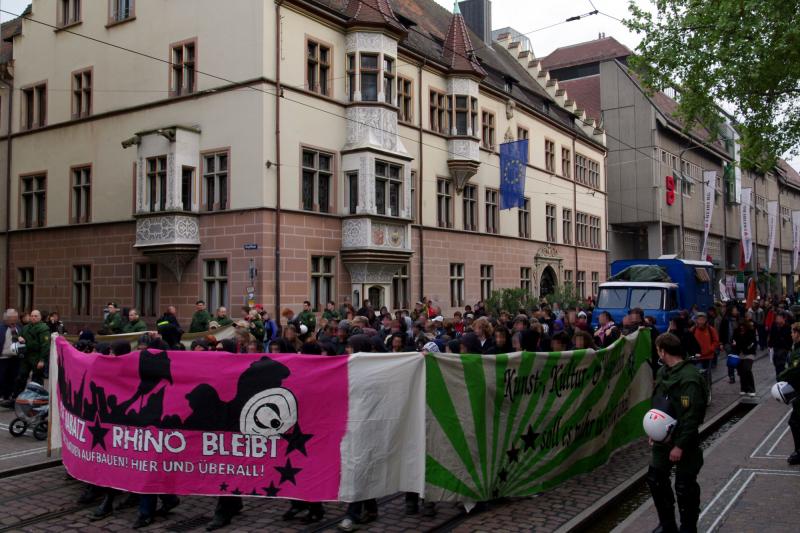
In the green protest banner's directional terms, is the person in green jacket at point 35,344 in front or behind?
behind

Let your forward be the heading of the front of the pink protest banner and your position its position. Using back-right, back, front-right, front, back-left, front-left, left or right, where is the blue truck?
back-left

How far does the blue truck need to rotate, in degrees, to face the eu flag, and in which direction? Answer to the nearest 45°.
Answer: approximately 90° to its right

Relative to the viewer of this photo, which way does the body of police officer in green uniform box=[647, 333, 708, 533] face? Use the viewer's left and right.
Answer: facing to the left of the viewer

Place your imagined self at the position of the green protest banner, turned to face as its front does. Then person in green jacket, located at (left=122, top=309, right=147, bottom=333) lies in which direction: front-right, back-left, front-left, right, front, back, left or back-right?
back

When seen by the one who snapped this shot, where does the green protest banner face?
facing the viewer and to the right of the viewer

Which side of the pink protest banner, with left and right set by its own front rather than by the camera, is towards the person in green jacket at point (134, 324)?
back

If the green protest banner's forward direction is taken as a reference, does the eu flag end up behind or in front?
behind

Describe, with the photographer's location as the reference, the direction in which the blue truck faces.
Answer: facing the viewer and to the left of the viewer

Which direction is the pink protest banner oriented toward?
toward the camera

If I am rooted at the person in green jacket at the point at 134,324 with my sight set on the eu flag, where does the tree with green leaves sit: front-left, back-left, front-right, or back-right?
front-right
